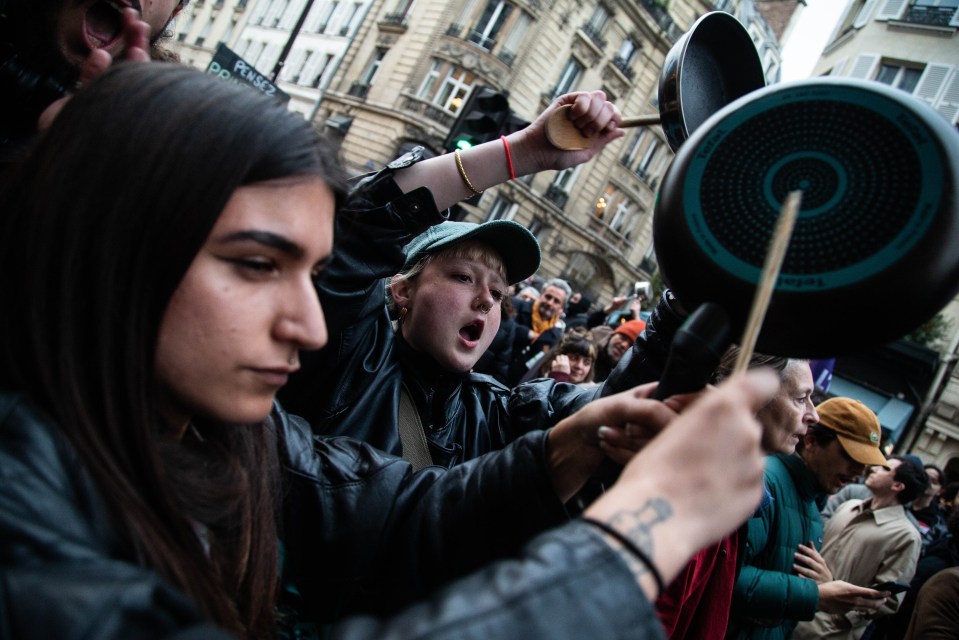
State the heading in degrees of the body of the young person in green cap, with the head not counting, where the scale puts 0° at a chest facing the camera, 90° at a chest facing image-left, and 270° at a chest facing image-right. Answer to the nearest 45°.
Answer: approximately 315°

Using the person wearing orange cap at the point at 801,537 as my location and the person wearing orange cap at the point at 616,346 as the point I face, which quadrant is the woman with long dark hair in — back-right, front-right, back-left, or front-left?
back-left

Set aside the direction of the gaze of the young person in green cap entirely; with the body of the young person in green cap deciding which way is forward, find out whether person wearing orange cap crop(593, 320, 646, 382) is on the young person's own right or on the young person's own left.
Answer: on the young person's own left

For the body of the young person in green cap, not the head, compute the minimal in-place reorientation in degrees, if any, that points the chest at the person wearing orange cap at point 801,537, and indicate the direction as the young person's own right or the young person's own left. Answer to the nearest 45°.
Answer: approximately 90° to the young person's own left

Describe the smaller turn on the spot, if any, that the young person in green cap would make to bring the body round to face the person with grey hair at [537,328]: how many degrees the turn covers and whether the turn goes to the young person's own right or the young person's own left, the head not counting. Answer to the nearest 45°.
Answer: approximately 135° to the young person's own left

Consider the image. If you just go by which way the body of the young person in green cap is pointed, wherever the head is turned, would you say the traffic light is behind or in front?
behind
